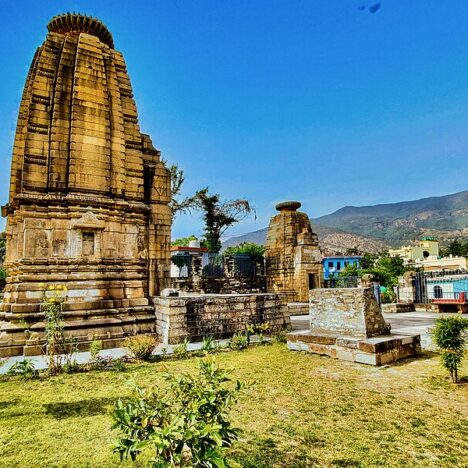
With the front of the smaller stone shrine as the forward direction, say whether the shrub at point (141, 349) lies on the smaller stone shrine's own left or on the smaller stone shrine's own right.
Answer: on the smaller stone shrine's own right

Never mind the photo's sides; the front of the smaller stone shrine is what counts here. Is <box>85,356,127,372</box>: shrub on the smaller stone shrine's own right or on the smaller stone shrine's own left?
on the smaller stone shrine's own right

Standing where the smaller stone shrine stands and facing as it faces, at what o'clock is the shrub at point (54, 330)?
The shrub is roughly at 2 o'clock from the smaller stone shrine.

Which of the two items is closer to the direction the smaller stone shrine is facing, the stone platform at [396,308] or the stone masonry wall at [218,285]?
the stone platform

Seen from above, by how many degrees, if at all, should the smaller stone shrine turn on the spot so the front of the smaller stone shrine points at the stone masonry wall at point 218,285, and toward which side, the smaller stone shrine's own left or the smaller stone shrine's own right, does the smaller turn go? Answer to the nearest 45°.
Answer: approximately 135° to the smaller stone shrine's own right

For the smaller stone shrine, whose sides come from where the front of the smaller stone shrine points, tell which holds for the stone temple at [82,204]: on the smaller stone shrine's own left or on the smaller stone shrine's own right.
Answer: on the smaller stone shrine's own right

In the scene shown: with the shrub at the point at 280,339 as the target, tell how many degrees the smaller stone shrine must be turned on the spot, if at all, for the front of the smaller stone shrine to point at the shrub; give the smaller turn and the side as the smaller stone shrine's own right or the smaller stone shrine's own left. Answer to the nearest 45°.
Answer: approximately 45° to the smaller stone shrine's own right

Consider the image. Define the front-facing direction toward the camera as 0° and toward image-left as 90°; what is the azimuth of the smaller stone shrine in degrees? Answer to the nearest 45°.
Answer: approximately 315°
